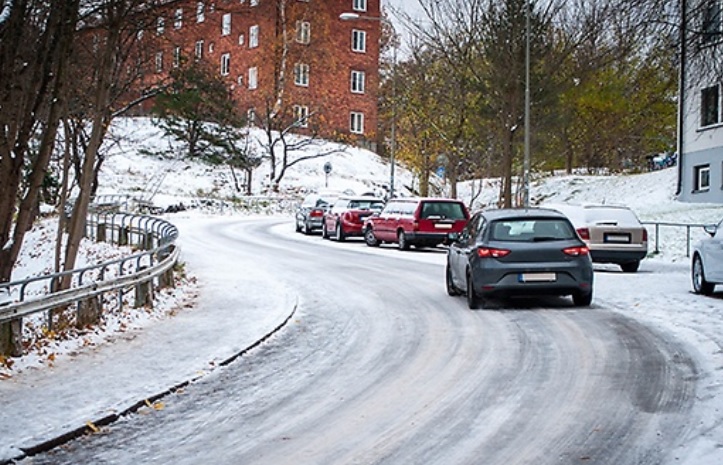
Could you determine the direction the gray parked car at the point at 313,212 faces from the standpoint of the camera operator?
facing away from the viewer and to the left of the viewer

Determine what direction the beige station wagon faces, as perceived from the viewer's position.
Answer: facing away from the viewer and to the left of the viewer

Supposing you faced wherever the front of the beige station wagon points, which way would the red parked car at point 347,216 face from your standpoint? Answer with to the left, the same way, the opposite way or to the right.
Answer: the same way

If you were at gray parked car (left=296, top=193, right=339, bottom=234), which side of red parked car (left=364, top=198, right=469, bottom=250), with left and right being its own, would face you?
front

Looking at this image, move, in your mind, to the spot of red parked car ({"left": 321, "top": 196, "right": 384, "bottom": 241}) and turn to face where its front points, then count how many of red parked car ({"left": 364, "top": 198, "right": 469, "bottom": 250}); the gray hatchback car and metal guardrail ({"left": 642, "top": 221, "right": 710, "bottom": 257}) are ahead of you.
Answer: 0

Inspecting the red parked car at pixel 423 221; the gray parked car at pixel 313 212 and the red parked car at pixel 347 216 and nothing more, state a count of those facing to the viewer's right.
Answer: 0

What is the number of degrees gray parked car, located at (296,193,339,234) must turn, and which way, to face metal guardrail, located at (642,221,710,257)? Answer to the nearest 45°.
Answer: approximately 180°

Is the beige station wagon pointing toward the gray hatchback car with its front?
no

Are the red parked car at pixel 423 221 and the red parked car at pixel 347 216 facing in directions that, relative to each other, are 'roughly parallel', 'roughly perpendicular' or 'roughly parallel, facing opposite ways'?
roughly parallel

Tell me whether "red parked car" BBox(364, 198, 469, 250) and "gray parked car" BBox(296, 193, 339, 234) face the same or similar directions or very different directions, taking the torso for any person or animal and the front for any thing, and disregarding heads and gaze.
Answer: same or similar directions

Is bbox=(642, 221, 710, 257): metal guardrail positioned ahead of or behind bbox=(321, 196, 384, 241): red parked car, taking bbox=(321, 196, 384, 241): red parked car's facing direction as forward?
behind

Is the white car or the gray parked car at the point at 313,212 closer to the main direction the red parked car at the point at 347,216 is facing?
the gray parked car

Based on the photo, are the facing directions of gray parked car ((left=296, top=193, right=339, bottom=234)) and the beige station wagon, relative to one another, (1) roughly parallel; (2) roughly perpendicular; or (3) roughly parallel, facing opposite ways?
roughly parallel

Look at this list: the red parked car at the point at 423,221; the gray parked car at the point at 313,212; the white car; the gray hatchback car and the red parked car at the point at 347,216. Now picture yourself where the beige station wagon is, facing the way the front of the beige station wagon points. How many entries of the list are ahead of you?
3

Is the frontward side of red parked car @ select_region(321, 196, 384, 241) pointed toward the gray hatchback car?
no

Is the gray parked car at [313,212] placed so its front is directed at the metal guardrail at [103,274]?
no

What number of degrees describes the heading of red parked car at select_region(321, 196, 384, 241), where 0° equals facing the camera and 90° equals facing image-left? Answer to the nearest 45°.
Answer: approximately 135°

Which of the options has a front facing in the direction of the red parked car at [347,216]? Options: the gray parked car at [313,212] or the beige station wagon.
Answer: the beige station wagon

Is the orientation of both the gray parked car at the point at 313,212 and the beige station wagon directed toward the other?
no
